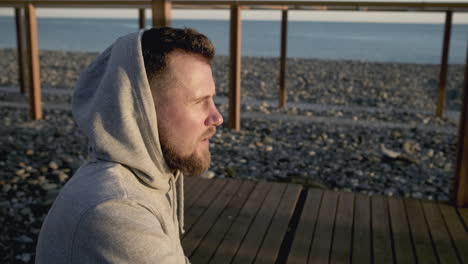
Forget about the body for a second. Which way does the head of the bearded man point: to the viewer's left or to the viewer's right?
to the viewer's right

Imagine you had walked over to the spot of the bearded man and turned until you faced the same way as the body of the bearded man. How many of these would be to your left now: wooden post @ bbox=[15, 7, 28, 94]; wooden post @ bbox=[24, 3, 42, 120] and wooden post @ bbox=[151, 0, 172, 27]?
3

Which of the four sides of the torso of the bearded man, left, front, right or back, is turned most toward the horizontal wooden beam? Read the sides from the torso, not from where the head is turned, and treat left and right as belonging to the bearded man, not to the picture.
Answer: left

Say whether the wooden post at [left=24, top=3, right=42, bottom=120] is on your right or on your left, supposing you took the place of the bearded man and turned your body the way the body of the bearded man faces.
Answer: on your left

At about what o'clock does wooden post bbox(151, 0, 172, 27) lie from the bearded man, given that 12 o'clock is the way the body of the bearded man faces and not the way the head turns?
The wooden post is roughly at 9 o'clock from the bearded man.

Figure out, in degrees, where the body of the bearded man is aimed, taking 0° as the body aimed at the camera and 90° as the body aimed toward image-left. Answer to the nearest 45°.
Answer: approximately 270°

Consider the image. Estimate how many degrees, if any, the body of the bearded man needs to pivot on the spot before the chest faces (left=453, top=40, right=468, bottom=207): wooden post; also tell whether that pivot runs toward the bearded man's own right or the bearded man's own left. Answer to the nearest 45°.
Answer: approximately 45° to the bearded man's own left

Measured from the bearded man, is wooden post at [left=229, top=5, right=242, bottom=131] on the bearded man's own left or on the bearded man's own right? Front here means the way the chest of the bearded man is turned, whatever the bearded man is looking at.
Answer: on the bearded man's own left

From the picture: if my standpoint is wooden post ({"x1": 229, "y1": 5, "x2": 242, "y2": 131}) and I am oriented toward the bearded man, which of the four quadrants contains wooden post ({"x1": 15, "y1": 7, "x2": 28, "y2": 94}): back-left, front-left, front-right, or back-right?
back-right

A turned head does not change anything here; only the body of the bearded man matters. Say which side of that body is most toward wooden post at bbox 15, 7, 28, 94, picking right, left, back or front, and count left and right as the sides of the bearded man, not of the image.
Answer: left

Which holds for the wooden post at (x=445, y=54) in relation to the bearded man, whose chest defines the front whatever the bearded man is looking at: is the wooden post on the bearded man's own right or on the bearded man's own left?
on the bearded man's own left
